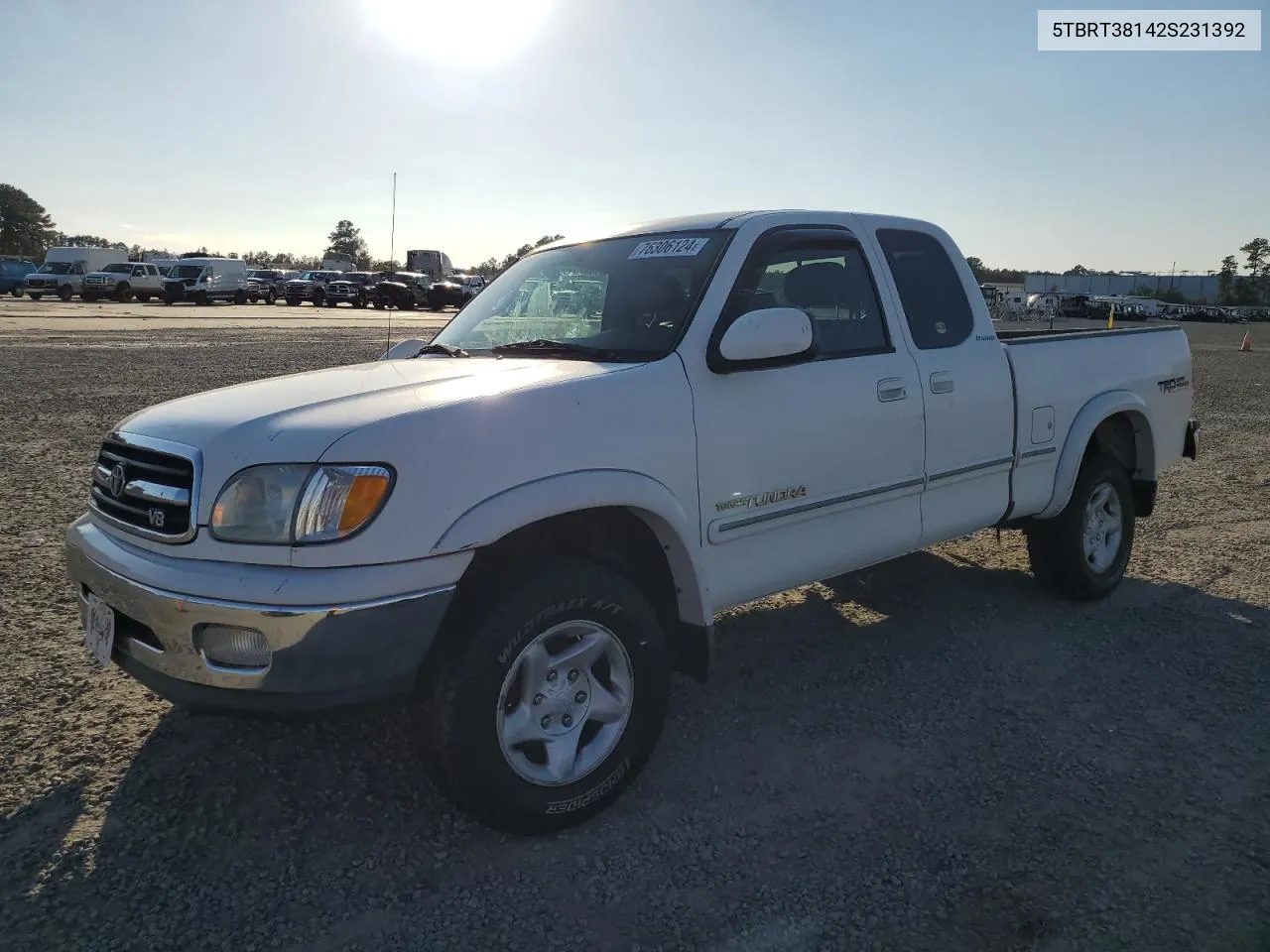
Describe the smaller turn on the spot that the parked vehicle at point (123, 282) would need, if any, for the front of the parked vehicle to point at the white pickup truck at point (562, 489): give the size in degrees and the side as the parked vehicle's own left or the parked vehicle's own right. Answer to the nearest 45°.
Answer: approximately 45° to the parked vehicle's own left

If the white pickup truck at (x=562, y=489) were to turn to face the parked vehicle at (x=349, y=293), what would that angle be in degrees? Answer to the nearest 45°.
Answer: approximately 135° to its right

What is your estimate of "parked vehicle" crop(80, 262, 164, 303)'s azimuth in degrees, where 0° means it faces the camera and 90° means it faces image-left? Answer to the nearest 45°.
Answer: approximately 45°

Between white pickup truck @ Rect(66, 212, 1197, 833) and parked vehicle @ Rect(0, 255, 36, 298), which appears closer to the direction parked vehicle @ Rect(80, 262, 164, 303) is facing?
the white pickup truck

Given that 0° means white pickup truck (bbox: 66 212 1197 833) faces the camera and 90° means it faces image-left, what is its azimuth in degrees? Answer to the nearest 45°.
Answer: approximately 45°
